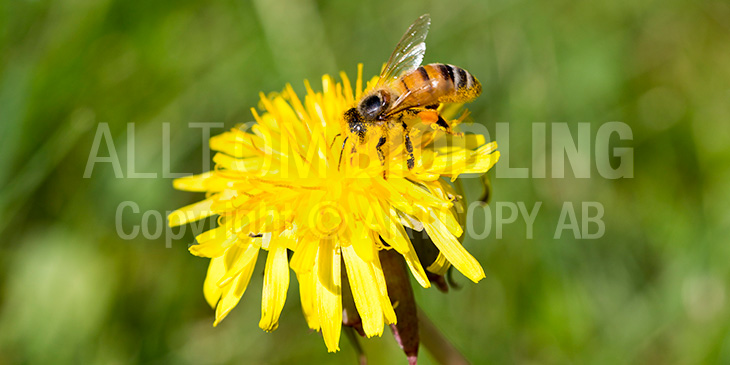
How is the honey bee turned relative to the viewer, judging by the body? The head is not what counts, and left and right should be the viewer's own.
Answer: facing to the left of the viewer
